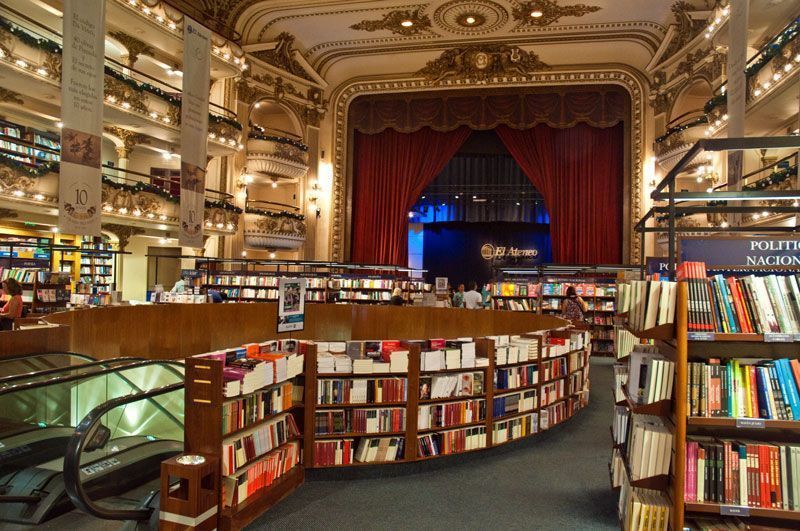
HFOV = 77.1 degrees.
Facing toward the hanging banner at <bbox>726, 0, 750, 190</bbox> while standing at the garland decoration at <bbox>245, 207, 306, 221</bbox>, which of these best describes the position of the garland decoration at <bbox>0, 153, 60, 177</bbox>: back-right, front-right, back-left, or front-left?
front-right

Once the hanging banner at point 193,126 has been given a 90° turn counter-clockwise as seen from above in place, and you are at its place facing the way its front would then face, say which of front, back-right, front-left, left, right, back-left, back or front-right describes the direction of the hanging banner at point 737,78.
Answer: right

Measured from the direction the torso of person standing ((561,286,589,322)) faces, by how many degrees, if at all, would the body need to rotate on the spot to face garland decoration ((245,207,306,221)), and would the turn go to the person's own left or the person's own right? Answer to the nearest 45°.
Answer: approximately 90° to the person's own left

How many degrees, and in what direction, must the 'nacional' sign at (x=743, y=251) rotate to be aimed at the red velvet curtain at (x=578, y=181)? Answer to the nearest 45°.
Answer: approximately 180°

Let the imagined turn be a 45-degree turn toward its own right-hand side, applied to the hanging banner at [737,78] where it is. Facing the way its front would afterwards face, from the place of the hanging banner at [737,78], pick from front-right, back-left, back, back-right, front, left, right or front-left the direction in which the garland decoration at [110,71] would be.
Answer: front

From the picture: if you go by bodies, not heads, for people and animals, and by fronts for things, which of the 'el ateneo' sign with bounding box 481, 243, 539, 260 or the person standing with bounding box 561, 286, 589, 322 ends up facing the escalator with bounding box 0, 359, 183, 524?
the 'el ateneo' sign

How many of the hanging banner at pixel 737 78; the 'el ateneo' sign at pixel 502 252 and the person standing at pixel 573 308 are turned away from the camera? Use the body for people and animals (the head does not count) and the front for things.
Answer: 1

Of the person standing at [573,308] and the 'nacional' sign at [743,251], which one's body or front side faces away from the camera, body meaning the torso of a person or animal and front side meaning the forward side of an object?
the person standing

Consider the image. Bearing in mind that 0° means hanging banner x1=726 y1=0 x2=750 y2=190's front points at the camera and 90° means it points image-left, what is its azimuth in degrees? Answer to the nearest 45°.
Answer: approximately 45°

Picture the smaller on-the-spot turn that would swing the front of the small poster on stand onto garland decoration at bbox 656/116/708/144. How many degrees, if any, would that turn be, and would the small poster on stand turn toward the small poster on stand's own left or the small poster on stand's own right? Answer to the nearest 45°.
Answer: approximately 135° to the small poster on stand's own left

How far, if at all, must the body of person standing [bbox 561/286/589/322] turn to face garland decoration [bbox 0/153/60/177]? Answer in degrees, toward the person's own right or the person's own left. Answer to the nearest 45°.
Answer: approximately 135° to the person's own left

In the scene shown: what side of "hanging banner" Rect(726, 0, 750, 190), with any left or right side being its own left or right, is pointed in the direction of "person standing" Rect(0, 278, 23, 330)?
front

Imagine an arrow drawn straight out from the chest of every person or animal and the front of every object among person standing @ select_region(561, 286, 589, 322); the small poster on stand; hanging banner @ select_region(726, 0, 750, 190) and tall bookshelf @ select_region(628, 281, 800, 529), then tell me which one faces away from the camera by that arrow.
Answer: the person standing

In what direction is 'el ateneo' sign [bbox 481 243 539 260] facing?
toward the camera

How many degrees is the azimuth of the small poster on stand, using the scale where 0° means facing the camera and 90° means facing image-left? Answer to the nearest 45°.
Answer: approximately 0°
